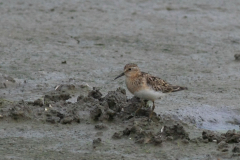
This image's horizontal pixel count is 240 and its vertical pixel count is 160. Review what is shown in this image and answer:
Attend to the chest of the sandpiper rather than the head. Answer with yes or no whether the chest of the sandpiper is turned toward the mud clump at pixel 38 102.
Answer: yes

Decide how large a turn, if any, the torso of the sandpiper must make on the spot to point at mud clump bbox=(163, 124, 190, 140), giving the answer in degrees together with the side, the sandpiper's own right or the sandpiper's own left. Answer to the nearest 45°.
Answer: approximately 135° to the sandpiper's own left

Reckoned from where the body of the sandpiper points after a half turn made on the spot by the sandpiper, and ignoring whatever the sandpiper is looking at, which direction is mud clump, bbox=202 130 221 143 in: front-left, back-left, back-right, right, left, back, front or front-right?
front-right

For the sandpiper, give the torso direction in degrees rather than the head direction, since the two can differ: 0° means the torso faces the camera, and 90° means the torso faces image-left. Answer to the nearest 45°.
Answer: approximately 90°

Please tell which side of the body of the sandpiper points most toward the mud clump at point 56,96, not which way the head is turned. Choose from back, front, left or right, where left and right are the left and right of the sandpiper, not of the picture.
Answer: front

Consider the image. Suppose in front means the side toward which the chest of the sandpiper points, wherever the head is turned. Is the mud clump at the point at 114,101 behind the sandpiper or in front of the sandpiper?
in front

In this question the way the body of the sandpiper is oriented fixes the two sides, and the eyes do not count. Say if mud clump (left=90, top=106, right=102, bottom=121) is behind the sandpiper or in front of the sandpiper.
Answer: in front
